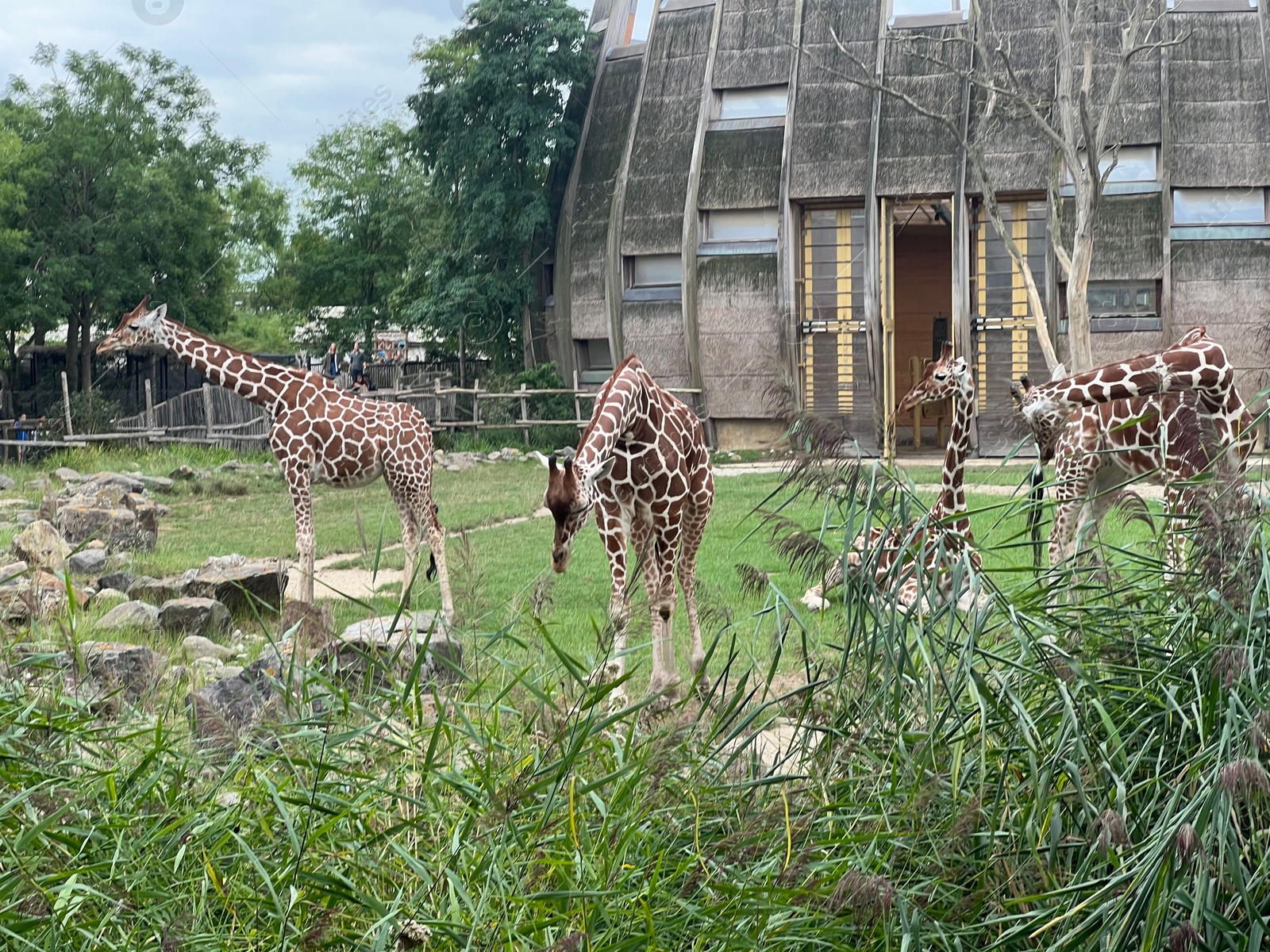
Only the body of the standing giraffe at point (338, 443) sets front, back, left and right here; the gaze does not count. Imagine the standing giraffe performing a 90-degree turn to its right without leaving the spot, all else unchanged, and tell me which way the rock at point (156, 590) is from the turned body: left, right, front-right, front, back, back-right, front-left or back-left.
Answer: left

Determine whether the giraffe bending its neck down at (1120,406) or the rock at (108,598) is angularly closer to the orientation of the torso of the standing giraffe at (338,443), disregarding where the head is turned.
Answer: the rock

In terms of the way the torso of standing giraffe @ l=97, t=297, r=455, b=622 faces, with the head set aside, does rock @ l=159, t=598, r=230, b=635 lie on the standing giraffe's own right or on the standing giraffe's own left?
on the standing giraffe's own left

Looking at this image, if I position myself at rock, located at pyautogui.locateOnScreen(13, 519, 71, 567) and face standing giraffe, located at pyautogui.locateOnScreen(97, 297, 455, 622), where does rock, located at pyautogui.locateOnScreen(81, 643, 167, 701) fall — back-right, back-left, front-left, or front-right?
front-right

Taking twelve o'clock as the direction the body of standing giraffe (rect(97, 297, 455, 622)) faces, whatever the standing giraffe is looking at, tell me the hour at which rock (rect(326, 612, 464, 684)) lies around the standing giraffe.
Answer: The rock is roughly at 9 o'clock from the standing giraffe.

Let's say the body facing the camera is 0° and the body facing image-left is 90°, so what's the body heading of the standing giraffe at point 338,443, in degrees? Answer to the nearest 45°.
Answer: approximately 90°

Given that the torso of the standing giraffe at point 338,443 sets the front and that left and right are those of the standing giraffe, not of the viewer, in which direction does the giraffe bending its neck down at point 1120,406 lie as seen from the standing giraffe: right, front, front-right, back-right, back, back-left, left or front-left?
back-left

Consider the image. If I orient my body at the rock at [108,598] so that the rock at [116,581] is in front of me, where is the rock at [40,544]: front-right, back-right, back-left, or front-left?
front-left

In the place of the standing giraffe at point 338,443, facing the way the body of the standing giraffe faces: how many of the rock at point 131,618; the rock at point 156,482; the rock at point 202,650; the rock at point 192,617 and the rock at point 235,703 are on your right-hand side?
1

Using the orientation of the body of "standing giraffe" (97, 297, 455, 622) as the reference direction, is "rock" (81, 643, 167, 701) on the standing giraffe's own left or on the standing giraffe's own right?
on the standing giraffe's own left

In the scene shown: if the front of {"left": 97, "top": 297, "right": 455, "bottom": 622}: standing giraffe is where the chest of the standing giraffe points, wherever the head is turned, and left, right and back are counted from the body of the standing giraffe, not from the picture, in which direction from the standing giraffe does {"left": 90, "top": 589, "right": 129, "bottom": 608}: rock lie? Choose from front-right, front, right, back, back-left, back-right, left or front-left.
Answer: front

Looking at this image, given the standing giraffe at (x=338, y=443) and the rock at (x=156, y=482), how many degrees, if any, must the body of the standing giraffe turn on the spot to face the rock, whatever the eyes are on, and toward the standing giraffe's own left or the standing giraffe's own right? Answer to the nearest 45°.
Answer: approximately 90° to the standing giraffe's own right

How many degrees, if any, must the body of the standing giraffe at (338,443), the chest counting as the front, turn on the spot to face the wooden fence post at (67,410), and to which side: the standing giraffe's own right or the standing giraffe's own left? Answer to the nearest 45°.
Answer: approximately 90° to the standing giraffe's own right

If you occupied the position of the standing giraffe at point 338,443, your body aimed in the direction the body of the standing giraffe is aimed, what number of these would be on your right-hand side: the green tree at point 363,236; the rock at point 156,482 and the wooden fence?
3

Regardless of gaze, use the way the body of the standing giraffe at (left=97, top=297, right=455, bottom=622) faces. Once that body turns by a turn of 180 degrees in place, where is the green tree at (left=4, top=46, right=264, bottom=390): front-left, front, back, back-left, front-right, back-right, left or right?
left
